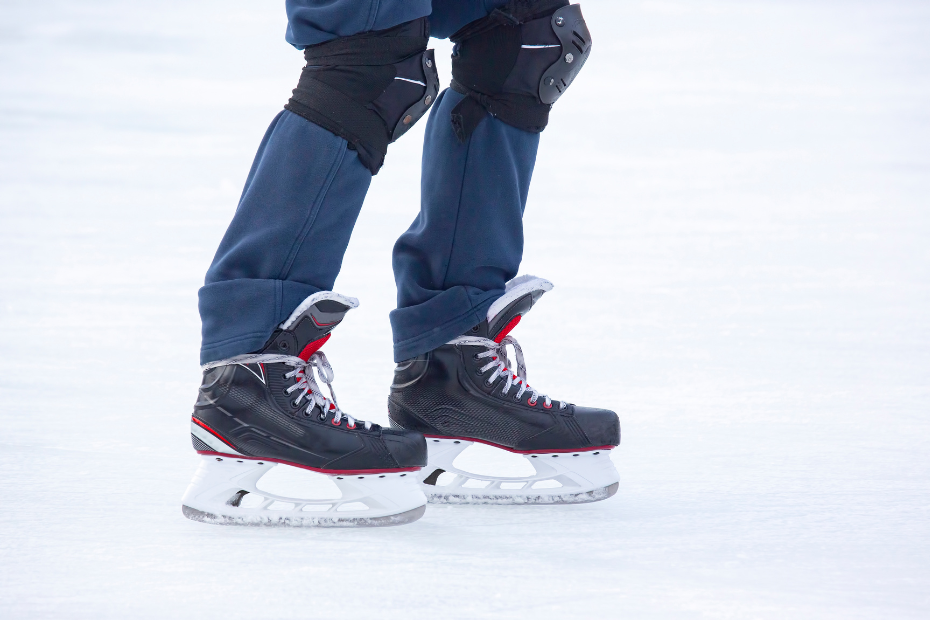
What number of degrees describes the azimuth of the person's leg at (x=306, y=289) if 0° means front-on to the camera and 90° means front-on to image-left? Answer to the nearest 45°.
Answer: approximately 270°
